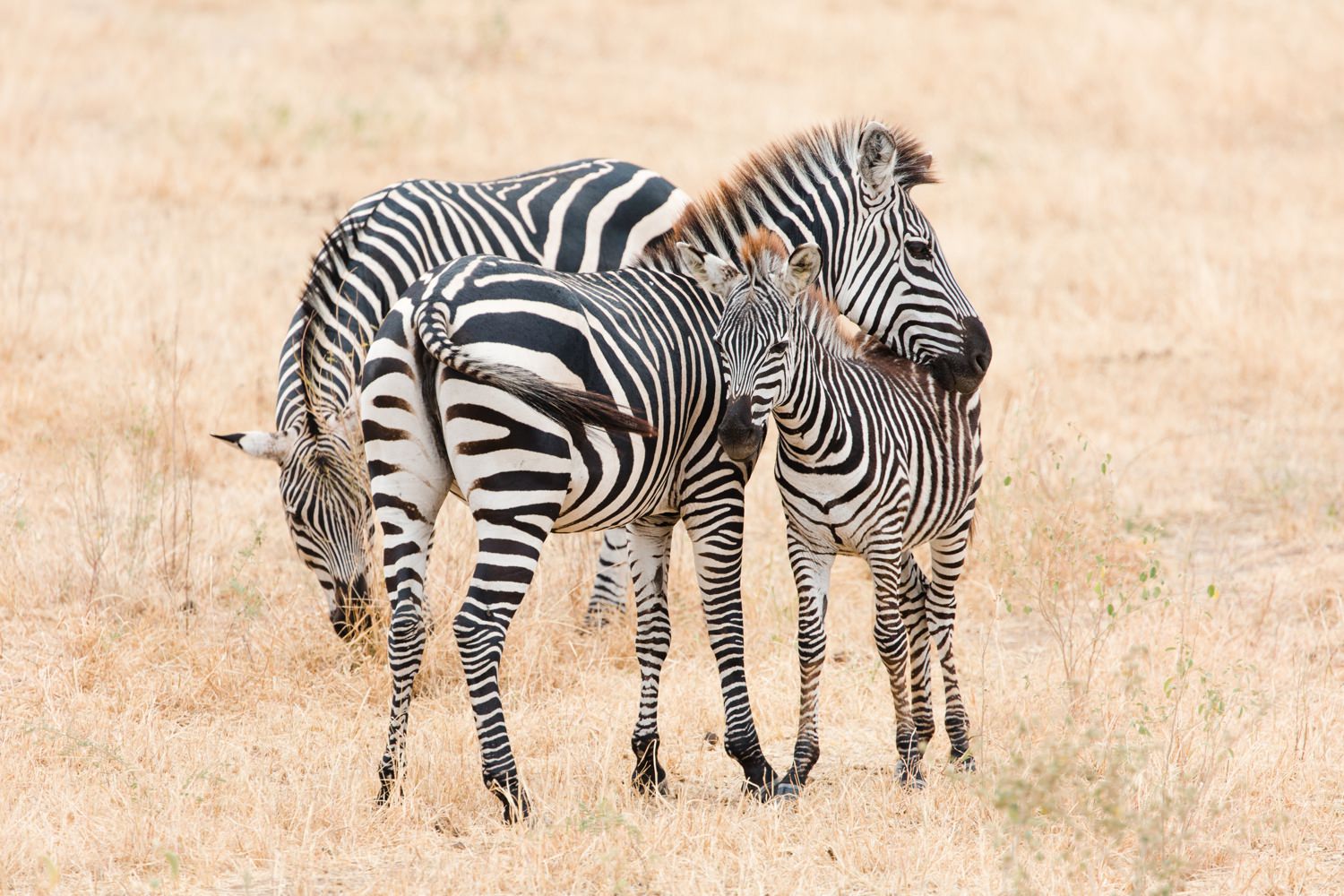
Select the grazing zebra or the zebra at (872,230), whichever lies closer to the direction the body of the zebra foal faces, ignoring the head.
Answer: the grazing zebra

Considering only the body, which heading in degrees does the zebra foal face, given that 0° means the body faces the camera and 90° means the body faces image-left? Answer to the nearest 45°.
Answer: approximately 45°

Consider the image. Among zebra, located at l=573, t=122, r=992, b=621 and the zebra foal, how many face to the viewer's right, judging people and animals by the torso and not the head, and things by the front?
1

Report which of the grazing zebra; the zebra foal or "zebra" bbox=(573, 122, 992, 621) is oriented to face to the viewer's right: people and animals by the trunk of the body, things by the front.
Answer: the zebra

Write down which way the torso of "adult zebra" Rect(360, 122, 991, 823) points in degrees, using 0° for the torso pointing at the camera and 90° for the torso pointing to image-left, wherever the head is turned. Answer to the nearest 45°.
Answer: approximately 225°

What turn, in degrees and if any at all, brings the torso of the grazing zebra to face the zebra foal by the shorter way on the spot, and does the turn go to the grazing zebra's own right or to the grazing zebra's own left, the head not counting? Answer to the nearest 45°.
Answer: approximately 90° to the grazing zebra's own left

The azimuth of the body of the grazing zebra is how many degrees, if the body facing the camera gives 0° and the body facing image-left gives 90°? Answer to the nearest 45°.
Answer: approximately 45°

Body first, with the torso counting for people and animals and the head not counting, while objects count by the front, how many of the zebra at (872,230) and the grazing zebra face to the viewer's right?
1

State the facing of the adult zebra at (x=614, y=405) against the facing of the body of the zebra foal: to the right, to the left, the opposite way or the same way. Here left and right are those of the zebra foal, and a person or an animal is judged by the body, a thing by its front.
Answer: the opposite way

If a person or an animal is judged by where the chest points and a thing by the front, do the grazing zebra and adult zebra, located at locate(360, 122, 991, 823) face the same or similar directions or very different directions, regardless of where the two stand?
very different directions

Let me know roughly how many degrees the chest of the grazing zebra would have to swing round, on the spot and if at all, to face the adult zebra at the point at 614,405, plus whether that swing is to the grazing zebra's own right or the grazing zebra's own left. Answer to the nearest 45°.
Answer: approximately 90° to the grazing zebra's own left

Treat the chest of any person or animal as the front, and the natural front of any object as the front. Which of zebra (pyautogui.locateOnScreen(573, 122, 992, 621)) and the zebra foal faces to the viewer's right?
the zebra
